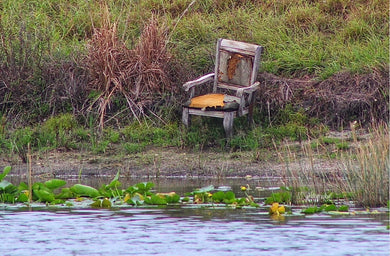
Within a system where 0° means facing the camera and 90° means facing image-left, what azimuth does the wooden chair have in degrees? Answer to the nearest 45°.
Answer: approximately 45°

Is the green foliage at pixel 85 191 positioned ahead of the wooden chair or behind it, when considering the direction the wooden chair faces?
ahead

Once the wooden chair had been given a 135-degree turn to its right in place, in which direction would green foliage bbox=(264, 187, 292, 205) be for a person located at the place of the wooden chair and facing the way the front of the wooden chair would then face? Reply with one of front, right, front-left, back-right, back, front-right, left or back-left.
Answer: back

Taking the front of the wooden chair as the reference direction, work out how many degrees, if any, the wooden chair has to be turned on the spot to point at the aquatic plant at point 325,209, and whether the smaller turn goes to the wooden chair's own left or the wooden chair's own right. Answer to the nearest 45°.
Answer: approximately 45° to the wooden chair's own left

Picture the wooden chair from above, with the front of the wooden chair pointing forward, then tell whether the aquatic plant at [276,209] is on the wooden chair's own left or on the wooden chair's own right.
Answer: on the wooden chair's own left
